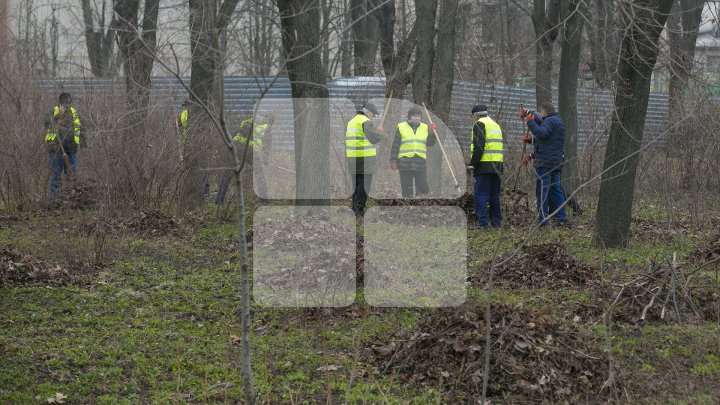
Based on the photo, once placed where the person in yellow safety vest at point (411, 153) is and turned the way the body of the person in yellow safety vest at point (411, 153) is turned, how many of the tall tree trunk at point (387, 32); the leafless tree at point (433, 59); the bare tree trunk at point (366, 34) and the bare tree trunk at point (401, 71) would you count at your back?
4

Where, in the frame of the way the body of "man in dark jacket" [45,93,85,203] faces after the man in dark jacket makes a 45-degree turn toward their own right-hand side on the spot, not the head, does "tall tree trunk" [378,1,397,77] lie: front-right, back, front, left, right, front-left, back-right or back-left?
back

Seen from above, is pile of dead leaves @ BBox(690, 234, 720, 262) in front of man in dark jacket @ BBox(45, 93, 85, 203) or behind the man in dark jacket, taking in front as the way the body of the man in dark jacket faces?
in front

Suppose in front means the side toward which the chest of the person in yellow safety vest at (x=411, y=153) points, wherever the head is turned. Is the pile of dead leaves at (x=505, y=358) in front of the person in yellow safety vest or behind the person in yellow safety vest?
in front

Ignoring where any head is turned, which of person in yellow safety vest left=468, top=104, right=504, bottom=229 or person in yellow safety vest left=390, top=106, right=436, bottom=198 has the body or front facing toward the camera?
person in yellow safety vest left=390, top=106, right=436, bottom=198

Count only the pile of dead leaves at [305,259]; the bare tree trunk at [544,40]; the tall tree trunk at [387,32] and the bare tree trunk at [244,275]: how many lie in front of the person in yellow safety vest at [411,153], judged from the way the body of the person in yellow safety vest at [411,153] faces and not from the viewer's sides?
2

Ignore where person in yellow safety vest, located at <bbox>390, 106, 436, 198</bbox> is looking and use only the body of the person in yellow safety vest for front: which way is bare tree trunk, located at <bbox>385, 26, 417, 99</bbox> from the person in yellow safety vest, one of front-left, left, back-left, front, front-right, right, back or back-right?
back

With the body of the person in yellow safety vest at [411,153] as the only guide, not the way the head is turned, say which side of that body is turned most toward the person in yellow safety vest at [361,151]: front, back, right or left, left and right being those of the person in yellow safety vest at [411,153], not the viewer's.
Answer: right

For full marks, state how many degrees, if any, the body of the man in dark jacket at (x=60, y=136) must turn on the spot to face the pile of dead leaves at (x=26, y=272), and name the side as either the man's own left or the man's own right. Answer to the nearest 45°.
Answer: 0° — they already face it

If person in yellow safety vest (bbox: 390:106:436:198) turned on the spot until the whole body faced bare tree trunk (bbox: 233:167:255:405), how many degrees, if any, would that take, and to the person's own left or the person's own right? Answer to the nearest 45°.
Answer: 0° — they already face it

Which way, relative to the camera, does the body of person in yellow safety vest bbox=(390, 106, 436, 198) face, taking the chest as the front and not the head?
toward the camera
